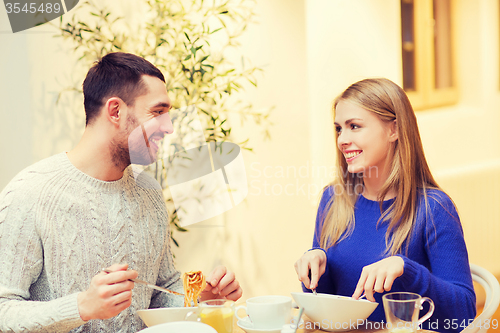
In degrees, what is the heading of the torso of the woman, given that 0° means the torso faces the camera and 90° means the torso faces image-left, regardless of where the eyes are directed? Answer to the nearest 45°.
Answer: approximately 45°

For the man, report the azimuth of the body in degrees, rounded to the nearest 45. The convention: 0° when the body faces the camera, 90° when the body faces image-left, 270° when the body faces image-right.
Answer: approximately 315°

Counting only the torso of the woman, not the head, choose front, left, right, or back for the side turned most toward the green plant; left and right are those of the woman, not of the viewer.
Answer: right

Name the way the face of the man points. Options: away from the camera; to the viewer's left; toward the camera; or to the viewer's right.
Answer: to the viewer's right

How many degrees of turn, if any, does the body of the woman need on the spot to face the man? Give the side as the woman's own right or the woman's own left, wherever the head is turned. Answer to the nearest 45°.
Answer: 0° — they already face them

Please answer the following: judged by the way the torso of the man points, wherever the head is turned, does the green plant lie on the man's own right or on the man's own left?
on the man's own left

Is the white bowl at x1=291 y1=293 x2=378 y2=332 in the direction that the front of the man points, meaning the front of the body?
yes
